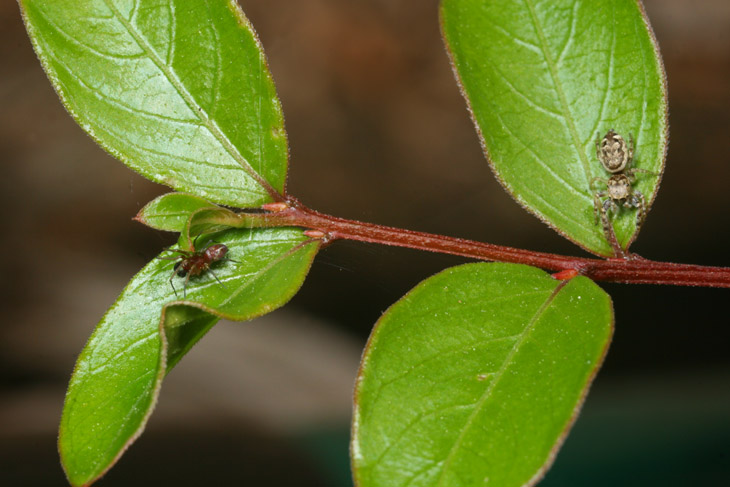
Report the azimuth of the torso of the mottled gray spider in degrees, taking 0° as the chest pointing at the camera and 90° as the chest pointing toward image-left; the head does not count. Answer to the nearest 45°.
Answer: approximately 0°

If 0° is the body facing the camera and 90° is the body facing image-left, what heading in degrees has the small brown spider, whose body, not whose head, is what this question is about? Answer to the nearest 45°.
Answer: approximately 45°

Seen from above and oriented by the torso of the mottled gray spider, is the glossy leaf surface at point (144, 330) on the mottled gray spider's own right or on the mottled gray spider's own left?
on the mottled gray spider's own right
